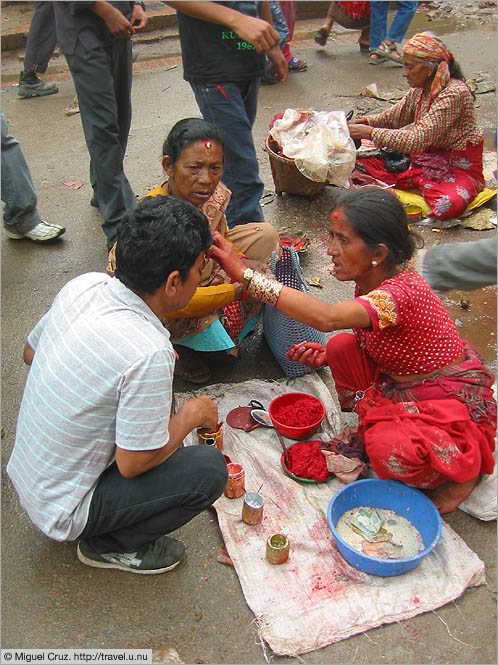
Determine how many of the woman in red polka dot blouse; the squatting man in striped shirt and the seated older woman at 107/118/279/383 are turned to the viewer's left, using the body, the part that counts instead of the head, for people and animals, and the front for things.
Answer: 1

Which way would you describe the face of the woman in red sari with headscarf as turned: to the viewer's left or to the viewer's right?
to the viewer's left

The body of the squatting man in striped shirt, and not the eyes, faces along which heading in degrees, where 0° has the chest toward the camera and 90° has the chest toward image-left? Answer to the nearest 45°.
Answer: approximately 225°

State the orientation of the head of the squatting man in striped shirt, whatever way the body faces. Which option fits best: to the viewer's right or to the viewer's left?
to the viewer's right

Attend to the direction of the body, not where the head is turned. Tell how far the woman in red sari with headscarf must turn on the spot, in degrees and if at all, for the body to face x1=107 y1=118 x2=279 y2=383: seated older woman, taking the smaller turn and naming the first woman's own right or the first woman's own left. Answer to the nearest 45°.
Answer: approximately 45° to the first woman's own left

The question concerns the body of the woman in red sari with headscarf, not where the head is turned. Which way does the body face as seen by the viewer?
to the viewer's left

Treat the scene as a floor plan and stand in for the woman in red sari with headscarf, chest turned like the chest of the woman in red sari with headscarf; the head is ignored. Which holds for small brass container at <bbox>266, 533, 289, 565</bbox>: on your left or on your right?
on your left

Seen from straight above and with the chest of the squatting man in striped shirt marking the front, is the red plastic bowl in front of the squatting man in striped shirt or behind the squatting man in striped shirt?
in front

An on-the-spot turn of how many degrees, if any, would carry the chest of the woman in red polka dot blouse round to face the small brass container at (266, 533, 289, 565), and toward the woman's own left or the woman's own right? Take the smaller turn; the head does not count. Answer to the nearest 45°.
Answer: approximately 45° to the woman's own left

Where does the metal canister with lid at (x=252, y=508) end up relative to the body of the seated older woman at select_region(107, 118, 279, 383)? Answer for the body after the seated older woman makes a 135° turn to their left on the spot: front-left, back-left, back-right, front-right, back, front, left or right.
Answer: back

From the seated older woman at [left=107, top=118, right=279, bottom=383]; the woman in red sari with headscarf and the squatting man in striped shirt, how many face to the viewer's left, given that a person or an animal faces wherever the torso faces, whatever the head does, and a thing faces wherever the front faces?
1

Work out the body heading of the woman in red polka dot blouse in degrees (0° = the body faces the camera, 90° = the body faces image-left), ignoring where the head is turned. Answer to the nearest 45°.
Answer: approximately 90°

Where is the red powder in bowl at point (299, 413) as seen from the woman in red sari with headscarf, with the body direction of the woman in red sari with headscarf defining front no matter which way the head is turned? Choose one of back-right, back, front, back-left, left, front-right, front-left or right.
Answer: left
